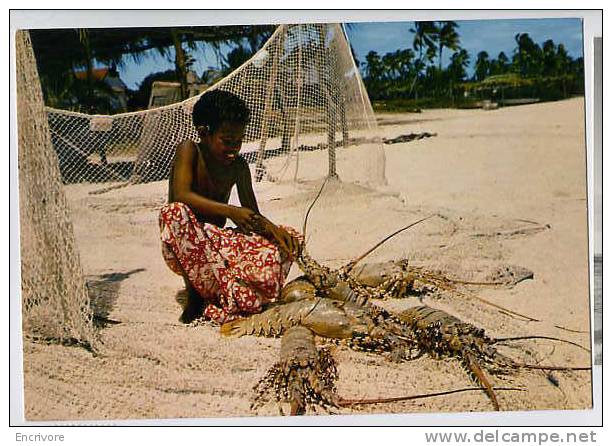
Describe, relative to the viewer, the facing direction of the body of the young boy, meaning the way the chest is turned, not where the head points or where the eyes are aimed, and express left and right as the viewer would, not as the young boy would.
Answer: facing the viewer and to the right of the viewer

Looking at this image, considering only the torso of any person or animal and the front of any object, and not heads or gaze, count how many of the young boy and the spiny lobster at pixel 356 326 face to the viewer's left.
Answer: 0

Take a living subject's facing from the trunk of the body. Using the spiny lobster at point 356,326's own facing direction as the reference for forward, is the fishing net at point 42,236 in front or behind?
behind

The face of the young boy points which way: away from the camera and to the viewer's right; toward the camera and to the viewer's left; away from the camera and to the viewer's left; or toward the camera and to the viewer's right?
toward the camera and to the viewer's right
